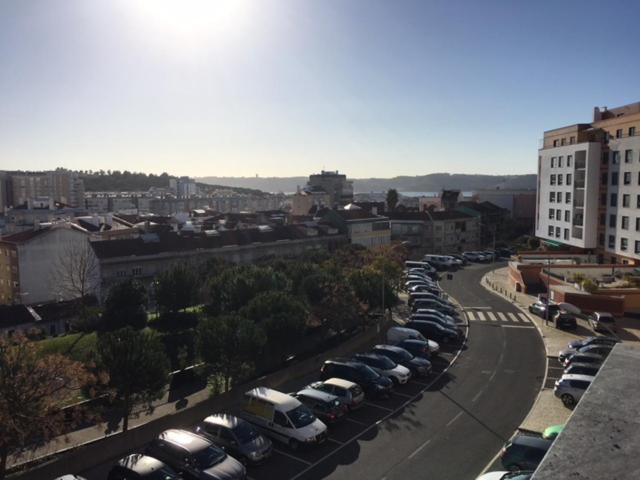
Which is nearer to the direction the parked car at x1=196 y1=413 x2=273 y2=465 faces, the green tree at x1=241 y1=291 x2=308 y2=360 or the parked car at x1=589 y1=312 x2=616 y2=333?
the parked car

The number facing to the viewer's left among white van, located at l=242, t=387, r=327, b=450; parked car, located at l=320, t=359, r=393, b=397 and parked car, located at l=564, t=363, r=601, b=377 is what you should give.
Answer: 1

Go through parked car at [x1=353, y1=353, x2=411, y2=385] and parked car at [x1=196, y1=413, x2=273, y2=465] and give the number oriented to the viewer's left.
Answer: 0

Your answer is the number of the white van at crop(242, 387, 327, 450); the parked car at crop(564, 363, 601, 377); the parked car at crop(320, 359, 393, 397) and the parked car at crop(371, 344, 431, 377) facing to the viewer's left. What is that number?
1

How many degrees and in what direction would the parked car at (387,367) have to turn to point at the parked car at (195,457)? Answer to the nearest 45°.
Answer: approximately 90° to its right

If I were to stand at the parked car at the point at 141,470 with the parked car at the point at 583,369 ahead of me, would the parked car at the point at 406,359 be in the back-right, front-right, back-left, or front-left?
front-left

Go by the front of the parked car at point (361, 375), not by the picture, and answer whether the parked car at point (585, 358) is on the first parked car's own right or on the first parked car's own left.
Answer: on the first parked car's own left

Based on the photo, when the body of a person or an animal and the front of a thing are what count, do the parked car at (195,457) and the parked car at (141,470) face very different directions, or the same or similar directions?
same or similar directions

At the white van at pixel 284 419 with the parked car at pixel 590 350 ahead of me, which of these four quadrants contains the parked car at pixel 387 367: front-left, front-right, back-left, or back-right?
front-left

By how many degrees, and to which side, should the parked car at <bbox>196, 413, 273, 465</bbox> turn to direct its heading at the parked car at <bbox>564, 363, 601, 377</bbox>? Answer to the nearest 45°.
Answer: approximately 45° to its left

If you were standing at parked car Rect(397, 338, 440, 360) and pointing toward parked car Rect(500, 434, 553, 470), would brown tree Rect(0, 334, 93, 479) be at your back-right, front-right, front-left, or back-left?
front-right

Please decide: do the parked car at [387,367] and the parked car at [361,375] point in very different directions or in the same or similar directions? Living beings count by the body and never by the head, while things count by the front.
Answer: same or similar directions

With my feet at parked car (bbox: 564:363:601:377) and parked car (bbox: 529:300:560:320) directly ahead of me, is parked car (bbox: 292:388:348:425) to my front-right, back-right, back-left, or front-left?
back-left

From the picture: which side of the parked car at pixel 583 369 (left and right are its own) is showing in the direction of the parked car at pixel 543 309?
right

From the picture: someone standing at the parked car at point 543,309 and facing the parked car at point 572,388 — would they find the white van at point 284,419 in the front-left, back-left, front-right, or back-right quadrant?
front-right

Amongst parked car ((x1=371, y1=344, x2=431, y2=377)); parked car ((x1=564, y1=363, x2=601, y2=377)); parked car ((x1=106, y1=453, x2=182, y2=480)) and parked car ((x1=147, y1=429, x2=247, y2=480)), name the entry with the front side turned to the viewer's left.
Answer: parked car ((x1=564, y1=363, x2=601, y2=377))

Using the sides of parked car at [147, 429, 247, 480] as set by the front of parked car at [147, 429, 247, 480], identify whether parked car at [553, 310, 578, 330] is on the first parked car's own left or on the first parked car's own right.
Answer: on the first parked car's own left

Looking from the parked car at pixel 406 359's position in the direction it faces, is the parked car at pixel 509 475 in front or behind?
in front

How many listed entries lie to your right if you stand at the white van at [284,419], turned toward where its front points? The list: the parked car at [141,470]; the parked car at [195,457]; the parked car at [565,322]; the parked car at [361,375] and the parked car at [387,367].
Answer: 2

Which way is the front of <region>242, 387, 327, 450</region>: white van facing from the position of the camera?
facing the viewer and to the right of the viewer
